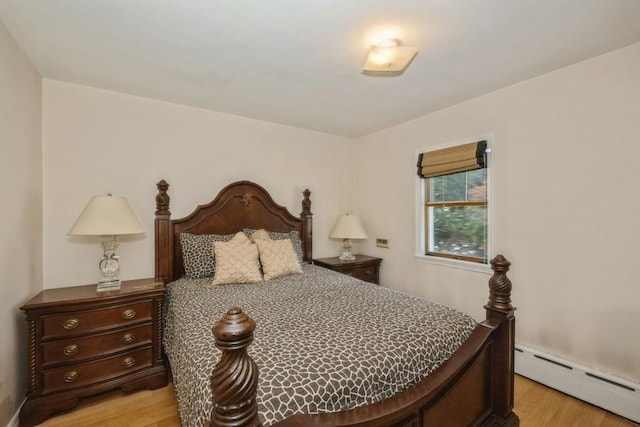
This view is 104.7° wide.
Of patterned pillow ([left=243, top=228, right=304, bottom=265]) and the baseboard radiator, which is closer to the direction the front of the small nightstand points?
the baseboard radiator

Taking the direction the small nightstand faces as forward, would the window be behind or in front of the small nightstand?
in front

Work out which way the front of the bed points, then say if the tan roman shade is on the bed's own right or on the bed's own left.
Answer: on the bed's own left

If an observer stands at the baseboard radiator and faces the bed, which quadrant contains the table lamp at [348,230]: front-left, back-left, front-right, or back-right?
front-right

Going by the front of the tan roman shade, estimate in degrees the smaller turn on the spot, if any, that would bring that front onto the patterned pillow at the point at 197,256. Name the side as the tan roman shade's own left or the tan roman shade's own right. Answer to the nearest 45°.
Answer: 0° — it already faces it

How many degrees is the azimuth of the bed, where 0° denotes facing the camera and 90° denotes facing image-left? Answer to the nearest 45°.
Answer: approximately 315°

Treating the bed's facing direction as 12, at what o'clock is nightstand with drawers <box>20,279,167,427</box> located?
The nightstand with drawers is roughly at 5 o'clock from the bed.

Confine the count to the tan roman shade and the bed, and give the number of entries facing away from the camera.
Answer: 0

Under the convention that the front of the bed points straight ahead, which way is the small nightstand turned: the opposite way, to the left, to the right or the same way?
the same way

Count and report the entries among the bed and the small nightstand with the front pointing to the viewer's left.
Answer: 0

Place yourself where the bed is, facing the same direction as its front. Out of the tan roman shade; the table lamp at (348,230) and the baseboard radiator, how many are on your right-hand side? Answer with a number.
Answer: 0

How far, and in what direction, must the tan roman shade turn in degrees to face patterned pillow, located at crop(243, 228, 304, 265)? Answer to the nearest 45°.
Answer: approximately 45° to its right

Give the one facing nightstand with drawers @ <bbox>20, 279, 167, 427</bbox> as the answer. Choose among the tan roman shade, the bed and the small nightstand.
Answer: the tan roman shade

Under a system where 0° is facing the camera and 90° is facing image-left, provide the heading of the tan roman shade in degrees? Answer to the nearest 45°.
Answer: approximately 45°

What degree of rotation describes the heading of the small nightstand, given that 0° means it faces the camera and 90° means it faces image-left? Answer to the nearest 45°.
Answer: approximately 315°

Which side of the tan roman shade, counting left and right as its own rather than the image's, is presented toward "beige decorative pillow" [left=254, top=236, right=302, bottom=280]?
front
